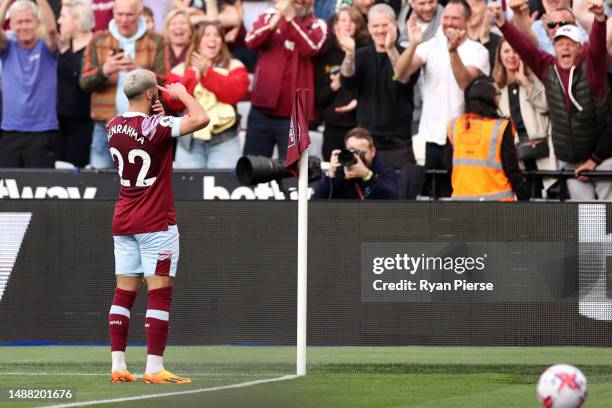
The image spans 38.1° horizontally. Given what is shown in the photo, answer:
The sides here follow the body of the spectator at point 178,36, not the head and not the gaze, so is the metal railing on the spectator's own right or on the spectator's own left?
on the spectator's own left

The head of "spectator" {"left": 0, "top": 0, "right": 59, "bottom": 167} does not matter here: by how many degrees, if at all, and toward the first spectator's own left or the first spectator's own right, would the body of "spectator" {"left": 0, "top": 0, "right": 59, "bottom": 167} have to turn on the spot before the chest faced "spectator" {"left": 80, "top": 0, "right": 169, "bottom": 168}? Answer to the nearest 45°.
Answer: approximately 90° to the first spectator's own left

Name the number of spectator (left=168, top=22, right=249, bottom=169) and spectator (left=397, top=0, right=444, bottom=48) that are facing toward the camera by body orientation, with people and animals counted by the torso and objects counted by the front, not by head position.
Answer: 2

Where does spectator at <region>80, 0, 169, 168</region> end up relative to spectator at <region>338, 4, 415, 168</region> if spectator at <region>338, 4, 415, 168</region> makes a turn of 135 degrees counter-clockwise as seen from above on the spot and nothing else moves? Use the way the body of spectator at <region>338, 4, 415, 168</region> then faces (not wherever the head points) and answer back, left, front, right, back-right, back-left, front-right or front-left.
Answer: back-left

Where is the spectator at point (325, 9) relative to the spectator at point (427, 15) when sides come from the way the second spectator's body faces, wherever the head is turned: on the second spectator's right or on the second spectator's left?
on the second spectator's right
